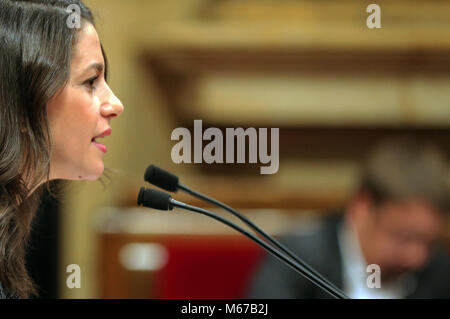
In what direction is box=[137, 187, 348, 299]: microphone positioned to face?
to the viewer's left

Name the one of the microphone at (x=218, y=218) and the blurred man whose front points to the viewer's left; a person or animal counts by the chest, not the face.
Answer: the microphone

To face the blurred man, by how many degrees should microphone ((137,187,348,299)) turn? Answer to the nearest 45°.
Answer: approximately 90° to its right

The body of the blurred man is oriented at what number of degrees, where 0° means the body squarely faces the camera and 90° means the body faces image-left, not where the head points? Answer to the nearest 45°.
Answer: approximately 315°

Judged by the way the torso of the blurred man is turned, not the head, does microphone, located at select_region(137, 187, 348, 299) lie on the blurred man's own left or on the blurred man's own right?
on the blurred man's own right

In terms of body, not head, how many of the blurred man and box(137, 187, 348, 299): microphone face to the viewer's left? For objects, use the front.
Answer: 1
